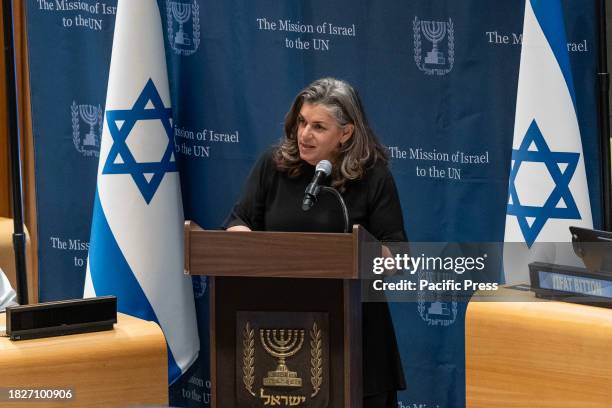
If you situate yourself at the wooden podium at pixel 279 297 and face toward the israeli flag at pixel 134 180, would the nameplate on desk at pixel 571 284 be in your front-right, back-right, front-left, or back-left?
back-right

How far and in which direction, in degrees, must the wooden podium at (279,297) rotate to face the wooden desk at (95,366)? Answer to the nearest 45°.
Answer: approximately 90° to its right

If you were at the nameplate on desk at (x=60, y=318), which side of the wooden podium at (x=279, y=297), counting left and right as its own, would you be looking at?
right

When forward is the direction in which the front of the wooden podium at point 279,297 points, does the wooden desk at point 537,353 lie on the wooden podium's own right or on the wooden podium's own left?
on the wooden podium's own left

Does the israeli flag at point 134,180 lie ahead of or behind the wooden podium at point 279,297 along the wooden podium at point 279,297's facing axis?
behind

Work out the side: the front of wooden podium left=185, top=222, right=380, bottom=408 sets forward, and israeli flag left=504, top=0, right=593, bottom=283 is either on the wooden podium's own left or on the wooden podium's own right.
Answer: on the wooden podium's own left

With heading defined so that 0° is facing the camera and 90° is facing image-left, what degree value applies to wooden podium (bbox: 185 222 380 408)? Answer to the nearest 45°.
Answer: approximately 0°

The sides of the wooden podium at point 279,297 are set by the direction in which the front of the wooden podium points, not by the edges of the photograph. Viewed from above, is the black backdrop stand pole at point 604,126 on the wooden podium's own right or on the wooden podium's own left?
on the wooden podium's own left

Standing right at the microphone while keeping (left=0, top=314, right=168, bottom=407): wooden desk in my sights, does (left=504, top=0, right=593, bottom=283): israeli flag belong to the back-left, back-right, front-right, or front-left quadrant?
back-right

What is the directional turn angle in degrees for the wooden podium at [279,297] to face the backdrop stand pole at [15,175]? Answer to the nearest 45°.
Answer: approximately 135° to its right
